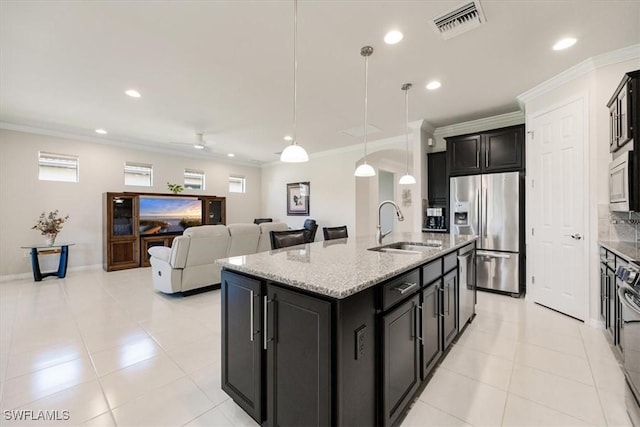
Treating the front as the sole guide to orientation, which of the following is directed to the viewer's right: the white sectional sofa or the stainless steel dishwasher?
the stainless steel dishwasher

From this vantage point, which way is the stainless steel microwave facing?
to the viewer's left

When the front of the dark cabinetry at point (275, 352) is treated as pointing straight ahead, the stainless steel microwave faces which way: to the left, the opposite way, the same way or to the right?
to the right

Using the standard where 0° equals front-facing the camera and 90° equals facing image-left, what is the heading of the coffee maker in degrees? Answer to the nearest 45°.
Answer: approximately 0°

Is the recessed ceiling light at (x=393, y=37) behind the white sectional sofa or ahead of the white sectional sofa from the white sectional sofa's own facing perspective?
behind

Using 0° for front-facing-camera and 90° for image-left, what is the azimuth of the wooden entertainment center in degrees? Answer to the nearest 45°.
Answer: approximately 315°

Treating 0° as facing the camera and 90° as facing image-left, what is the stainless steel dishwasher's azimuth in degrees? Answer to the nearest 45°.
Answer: approximately 270°

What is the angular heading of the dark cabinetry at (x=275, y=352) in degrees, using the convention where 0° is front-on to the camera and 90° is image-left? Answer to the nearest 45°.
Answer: approximately 45°

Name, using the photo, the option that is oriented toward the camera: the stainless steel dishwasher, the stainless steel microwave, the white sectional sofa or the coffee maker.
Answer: the coffee maker

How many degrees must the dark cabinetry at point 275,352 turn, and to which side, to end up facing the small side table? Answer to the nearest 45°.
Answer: approximately 90° to its right

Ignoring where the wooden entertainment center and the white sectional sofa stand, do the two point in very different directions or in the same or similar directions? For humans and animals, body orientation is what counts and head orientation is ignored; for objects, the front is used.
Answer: very different directions

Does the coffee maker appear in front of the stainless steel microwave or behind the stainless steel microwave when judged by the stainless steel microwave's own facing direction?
in front

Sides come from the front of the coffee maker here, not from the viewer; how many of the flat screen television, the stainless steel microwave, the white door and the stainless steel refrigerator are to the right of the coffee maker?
1

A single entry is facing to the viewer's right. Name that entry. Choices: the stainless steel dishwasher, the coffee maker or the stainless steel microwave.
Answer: the stainless steel dishwasher
